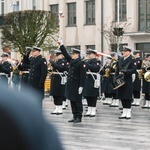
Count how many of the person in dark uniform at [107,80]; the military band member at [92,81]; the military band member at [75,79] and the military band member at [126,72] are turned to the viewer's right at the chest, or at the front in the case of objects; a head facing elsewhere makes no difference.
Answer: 0

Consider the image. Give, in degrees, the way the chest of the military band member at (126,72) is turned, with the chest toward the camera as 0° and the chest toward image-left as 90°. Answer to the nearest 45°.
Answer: approximately 45°

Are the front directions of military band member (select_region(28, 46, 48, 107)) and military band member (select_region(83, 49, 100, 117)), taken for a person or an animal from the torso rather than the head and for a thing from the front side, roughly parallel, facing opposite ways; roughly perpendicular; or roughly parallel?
roughly parallel

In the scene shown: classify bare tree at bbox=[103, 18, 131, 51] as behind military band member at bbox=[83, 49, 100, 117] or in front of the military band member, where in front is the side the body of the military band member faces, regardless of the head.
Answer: behind

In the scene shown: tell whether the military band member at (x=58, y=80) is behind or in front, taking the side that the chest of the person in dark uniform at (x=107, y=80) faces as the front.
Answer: in front

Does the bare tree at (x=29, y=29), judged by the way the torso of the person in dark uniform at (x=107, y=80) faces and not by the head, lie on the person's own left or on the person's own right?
on the person's own right

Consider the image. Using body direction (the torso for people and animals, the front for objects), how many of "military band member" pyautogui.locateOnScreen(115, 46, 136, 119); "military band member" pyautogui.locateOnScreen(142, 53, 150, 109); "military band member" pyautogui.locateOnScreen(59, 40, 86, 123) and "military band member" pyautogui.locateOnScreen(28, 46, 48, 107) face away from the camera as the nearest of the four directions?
0

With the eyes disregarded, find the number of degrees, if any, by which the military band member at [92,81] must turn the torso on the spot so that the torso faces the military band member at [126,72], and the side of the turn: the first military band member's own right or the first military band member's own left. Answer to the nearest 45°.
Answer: approximately 90° to the first military band member's own left

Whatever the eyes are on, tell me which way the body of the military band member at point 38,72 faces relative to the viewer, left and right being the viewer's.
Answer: facing the viewer and to the left of the viewer

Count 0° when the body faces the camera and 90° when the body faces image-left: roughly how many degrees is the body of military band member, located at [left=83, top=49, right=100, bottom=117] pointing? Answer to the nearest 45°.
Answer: approximately 45°
